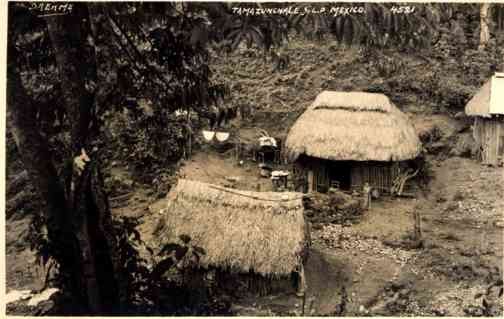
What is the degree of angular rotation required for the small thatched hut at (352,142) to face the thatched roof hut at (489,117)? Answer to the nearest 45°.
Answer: approximately 45° to its left

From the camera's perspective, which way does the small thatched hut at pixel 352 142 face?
toward the camera

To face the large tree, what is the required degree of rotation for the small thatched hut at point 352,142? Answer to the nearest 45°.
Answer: approximately 45° to its right

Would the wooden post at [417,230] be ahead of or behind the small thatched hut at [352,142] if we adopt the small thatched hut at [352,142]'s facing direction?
ahead

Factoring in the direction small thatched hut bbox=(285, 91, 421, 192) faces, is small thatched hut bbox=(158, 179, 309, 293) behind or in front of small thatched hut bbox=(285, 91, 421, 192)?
in front
